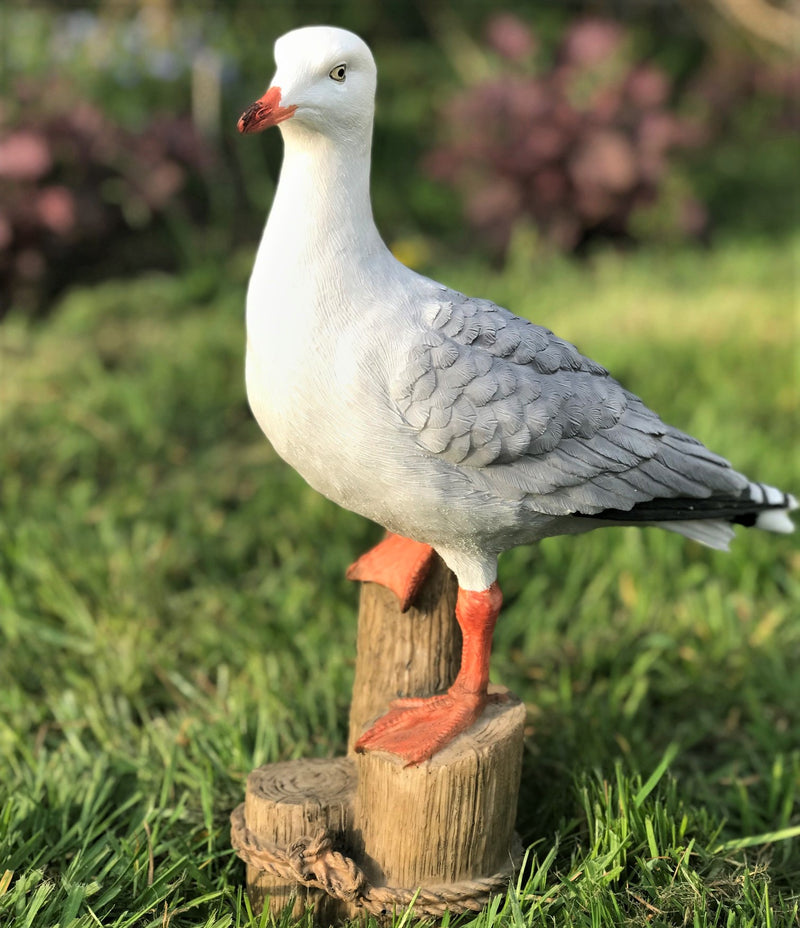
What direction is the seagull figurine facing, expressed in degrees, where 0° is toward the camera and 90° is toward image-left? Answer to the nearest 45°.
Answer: approximately 45°
